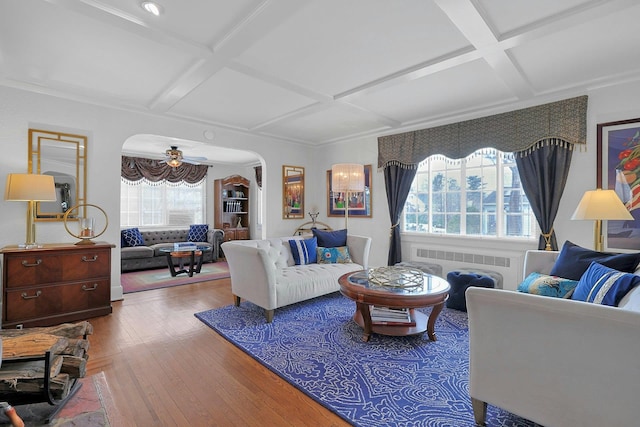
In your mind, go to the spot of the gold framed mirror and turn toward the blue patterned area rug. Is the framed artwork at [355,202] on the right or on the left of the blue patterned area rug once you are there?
left

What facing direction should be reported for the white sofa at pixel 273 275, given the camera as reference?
facing the viewer and to the right of the viewer

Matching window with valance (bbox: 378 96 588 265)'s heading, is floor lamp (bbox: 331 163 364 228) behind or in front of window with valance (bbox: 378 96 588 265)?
in front

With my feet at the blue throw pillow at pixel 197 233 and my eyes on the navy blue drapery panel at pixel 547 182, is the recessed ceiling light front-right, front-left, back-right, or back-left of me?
front-right

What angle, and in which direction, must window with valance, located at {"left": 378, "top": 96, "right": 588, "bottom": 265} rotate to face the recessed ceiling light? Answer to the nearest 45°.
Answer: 0° — it already faces it

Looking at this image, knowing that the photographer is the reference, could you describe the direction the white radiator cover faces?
facing the viewer and to the left of the viewer

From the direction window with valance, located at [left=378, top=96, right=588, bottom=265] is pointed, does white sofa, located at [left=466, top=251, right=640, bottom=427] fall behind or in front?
in front

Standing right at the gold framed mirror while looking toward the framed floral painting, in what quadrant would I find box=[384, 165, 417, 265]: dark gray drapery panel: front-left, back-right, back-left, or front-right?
front-left

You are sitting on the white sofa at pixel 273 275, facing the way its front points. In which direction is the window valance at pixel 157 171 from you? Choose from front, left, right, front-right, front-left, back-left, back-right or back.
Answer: back

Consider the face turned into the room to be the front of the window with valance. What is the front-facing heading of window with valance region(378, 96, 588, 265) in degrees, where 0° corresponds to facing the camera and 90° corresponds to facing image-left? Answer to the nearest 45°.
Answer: approximately 45°

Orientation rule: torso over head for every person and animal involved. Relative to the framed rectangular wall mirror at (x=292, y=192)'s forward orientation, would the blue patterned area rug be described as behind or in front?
in front

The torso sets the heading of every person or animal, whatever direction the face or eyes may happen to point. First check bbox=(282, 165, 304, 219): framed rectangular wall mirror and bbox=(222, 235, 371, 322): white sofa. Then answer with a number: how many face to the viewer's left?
0

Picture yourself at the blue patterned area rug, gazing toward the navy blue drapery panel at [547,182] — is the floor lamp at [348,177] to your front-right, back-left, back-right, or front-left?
front-left

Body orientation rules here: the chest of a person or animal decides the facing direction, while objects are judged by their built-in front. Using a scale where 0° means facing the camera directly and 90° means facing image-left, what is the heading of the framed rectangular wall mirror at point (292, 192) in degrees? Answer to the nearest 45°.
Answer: approximately 315°

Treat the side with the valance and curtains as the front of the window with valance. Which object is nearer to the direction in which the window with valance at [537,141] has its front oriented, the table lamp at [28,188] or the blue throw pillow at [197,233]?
the table lamp
